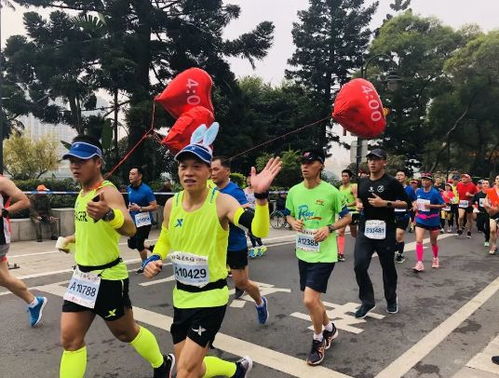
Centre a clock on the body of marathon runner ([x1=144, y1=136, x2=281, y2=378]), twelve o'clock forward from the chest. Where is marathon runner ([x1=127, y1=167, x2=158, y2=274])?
marathon runner ([x1=127, y1=167, x2=158, y2=274]) is roughly at 4 o'clock from marathon runner ([x1=144, y1=136, x2=281, y2=378]).

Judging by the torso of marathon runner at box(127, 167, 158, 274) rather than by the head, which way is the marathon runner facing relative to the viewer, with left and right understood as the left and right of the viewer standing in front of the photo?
facing the viewer and to the left of the viewer

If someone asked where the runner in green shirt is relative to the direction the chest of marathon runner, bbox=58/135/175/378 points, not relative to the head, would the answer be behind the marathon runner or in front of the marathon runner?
behind

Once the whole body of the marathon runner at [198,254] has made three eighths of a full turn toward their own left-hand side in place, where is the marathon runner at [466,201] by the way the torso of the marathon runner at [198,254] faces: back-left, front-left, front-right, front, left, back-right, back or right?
front-left

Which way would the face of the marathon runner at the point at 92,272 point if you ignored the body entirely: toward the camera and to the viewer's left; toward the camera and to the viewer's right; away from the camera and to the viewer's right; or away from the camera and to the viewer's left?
toward the camera and to the viewer's left

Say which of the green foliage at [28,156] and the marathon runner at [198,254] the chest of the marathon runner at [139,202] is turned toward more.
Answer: the marathon runner

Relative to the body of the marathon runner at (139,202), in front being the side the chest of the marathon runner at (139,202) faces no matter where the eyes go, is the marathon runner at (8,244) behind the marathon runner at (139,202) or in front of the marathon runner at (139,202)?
in front

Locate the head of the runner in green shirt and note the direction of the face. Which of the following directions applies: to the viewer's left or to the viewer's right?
to the viewer's left

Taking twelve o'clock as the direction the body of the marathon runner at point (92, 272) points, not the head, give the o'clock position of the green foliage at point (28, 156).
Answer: The green foliage is roughly at 4 o'clock from the marathon runner.
